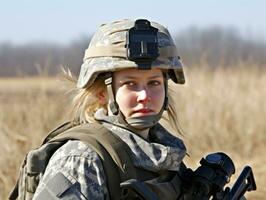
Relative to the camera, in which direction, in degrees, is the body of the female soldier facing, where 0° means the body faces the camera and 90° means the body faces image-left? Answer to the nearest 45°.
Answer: approximately 315°
